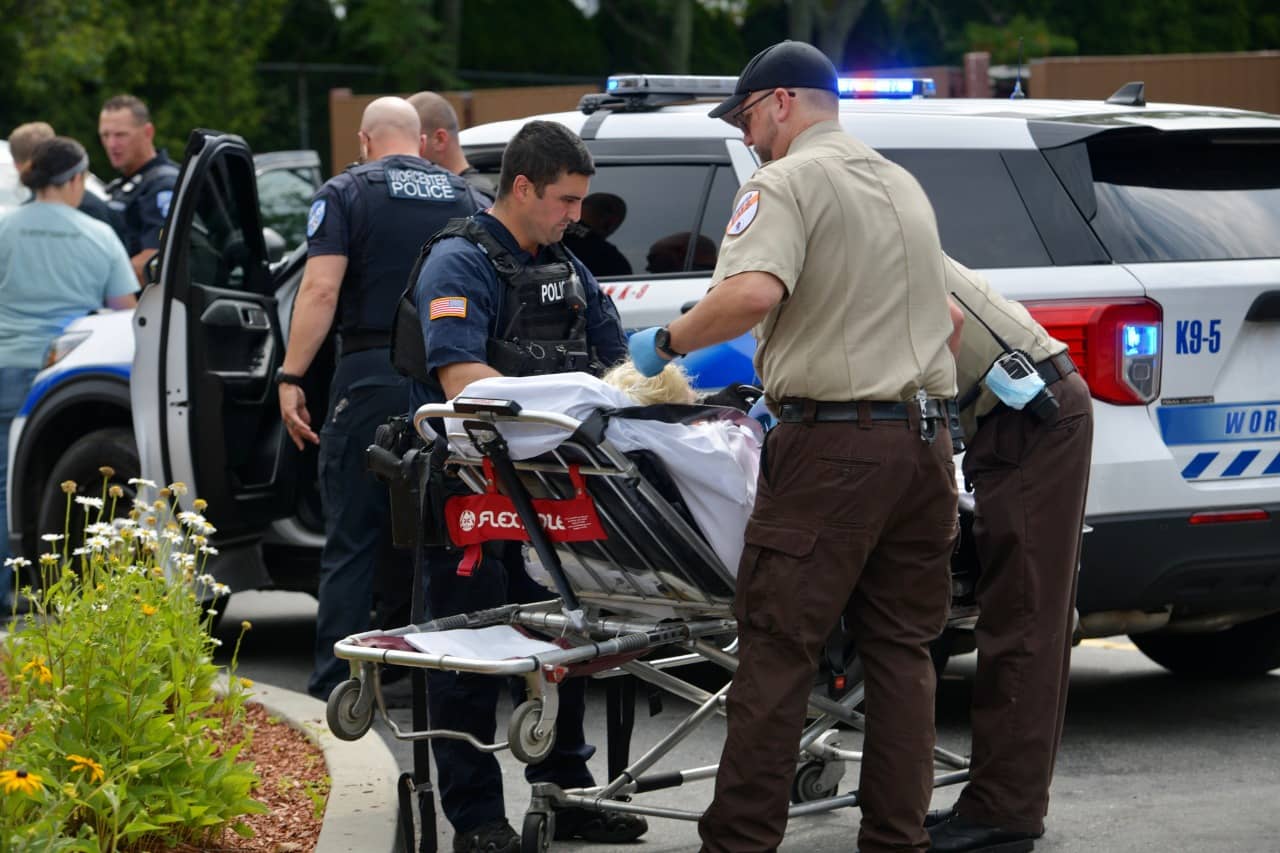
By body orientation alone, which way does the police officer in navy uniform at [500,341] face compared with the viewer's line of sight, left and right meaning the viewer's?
facing the viewer and to the right of the viewer

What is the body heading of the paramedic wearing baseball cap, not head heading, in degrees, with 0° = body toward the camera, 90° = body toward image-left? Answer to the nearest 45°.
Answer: approximately 135°

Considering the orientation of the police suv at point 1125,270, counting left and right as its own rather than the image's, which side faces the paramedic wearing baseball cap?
left

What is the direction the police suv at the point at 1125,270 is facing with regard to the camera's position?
facing away from the viewer and to the left of the viewer

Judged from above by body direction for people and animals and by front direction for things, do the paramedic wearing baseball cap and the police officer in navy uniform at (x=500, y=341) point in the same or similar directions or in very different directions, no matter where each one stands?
very different directions

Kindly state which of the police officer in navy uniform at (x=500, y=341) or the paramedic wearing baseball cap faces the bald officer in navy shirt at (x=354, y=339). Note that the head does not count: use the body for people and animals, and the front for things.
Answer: the paramedic wearing baseball cap

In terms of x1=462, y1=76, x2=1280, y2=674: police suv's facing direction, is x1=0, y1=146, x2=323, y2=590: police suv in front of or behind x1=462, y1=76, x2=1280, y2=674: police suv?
in front

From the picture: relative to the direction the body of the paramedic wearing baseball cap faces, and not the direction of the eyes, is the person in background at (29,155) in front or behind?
in front

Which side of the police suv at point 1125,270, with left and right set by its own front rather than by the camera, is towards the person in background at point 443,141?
front

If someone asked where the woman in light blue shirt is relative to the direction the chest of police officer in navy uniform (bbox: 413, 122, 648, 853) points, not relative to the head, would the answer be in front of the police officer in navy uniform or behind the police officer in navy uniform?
behind

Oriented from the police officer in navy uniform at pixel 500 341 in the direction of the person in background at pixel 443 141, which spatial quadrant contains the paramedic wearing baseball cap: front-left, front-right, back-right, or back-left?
back-right

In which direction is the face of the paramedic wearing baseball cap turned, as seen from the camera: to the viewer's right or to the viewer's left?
to the viewer's left

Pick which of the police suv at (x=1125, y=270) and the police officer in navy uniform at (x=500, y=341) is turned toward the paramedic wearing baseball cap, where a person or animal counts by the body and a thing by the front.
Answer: the police officer in navy uniform

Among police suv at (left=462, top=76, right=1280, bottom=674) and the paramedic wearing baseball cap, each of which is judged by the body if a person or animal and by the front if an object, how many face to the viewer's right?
0
